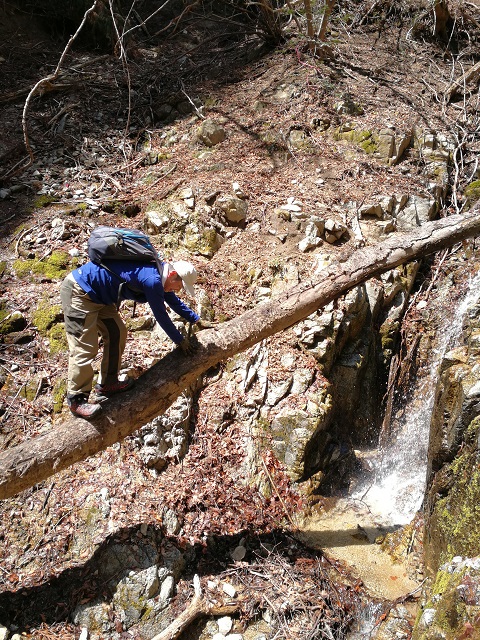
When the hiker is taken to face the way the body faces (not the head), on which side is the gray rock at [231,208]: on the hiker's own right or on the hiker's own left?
on the hiker's own left

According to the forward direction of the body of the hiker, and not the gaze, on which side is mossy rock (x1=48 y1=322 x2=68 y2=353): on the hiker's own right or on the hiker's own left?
on the hiker's own left

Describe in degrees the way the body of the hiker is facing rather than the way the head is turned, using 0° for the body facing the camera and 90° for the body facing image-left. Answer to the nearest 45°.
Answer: approximately 270°

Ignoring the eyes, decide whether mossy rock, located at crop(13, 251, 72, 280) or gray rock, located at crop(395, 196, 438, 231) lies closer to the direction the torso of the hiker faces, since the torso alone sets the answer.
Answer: the gray rock

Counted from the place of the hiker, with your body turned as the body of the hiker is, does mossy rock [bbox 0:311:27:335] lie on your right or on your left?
on your left

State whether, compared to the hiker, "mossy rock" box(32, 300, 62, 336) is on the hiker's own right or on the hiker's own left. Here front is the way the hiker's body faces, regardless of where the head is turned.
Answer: on the hiker's own left

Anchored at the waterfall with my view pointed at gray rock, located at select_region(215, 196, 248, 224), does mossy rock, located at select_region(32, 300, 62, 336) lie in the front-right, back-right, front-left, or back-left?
front-left

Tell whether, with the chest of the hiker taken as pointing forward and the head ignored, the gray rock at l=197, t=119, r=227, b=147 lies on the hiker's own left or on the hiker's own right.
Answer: on the hiker's own left

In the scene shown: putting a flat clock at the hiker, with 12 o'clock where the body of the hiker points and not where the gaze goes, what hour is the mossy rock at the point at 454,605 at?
The mossy rock is roughly at 2 o'clock from the hiker.
